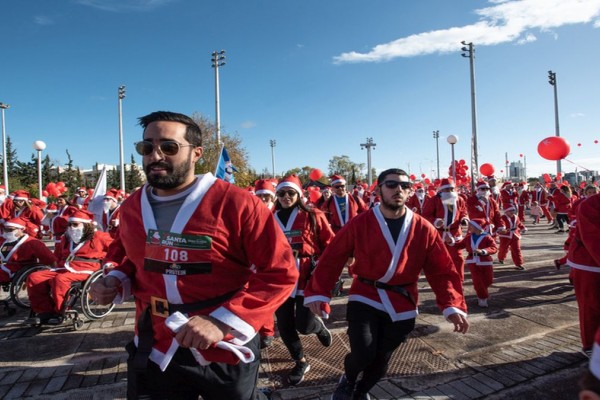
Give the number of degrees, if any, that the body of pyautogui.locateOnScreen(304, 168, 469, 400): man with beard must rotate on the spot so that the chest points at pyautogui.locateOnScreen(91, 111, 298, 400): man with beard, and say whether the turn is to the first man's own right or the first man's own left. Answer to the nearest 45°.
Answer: approximately 45° to the first man's own right

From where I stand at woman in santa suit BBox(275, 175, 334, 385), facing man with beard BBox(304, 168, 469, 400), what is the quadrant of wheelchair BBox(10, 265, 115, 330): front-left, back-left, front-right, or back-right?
back-right

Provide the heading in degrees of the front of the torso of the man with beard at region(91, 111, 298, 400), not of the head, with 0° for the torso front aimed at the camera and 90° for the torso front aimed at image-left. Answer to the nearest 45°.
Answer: approximately 45°

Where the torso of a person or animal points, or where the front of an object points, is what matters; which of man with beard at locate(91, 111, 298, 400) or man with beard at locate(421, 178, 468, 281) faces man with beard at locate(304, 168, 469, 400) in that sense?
man with beard at locate(421, 178, 468, 281)

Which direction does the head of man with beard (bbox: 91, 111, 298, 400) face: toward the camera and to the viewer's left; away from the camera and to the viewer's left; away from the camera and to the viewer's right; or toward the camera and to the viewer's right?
toward the camera and to the viewer's left

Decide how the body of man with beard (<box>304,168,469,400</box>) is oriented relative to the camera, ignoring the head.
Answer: toward the camera

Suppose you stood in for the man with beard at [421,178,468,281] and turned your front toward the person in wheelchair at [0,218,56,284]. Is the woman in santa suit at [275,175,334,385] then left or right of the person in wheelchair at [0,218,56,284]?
left

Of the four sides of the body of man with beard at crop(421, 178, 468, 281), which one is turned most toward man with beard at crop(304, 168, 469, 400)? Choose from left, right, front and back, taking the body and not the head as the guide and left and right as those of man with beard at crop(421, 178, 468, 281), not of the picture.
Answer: front

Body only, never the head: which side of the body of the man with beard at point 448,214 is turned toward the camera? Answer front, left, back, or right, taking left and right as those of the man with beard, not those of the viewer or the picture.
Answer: front

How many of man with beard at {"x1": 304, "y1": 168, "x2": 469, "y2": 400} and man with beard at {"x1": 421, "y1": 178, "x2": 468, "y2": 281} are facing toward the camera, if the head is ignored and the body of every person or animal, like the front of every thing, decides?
2

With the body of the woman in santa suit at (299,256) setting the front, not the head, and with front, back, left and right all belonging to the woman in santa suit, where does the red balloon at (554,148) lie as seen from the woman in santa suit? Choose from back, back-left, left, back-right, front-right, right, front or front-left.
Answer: back
